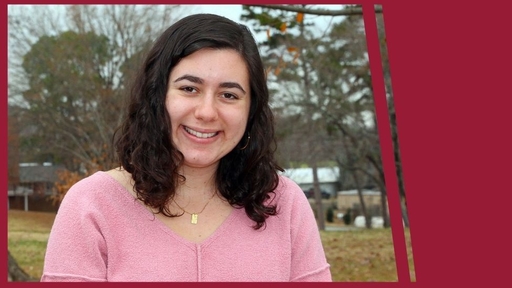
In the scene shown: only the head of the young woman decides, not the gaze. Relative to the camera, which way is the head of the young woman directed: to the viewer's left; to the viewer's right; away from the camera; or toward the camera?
toward the camera

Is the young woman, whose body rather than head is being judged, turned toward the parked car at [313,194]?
no

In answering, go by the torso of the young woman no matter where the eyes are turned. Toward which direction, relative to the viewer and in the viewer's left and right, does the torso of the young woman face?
facing the viewer
